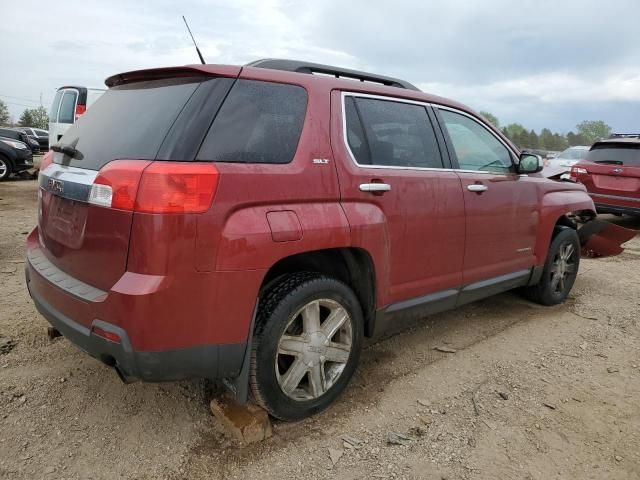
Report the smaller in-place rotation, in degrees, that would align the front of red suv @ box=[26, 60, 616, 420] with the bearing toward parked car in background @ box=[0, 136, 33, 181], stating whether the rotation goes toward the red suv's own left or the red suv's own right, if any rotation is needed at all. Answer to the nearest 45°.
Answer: approximately 90° to the red suv's own left

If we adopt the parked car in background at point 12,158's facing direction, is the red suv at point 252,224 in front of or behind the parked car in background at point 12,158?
in front

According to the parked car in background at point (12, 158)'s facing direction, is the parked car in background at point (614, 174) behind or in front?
in front

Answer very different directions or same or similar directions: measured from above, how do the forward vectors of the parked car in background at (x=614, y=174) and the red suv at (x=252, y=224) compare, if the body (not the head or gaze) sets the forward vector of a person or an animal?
same or similar directions

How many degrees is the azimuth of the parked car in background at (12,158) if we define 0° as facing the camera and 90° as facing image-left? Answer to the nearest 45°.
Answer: approximately 315°

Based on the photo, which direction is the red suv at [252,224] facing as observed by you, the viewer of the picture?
facing away from the viewer and to the right of the viewer

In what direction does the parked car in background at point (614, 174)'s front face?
away from the camera

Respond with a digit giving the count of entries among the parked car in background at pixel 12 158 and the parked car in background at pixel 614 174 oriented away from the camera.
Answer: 1

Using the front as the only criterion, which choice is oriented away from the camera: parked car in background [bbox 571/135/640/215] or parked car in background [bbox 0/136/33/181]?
parked car in background [bbox 571/135/640/215]
